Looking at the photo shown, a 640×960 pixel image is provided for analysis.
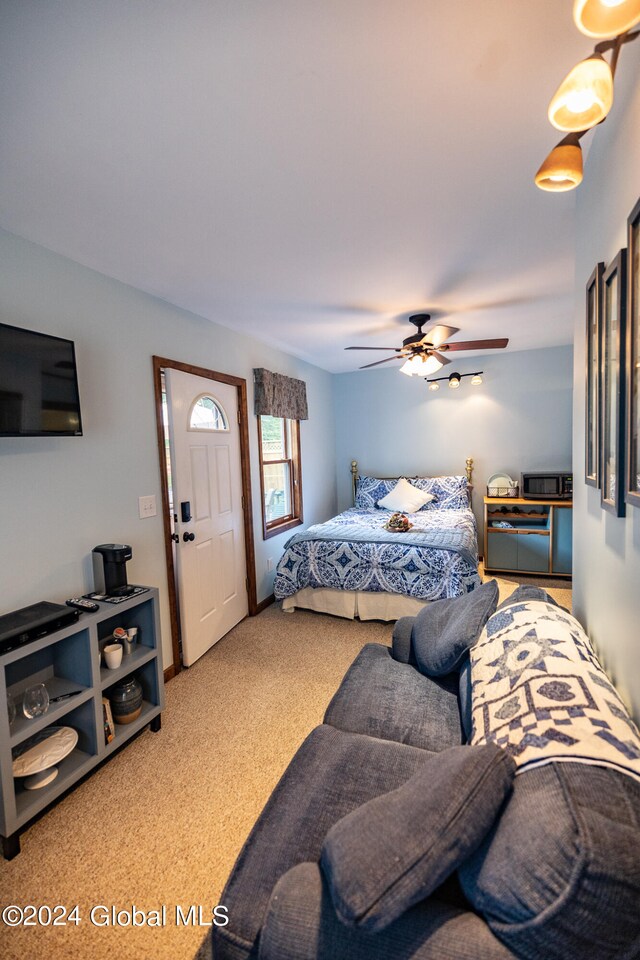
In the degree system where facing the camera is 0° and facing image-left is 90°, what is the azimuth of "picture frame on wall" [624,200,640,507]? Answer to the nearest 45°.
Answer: approximately 90°

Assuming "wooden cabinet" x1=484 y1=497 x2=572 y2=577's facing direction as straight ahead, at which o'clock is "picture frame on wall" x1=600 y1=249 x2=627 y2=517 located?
The picture frame on wall is roughly at 12 o'clock from the wooden cabinet.

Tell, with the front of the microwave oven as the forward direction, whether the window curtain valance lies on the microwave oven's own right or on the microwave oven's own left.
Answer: on the microwave oven's own right

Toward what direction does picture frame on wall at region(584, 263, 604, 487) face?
to the viewer's left

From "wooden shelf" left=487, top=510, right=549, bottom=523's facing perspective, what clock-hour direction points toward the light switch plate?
The light switch plate is roughly at 1 o'clock from the wooden shelf.

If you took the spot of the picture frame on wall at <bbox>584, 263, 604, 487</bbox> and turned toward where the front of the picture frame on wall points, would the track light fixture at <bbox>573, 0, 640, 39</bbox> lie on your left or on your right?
on your left

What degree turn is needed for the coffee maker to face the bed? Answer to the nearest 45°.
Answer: approximately 45° to its left

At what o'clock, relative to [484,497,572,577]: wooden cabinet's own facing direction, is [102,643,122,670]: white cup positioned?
The white cup is roughly at 1 o'clock from the wooden cabinet.

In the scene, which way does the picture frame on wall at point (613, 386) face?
to the viewer's left

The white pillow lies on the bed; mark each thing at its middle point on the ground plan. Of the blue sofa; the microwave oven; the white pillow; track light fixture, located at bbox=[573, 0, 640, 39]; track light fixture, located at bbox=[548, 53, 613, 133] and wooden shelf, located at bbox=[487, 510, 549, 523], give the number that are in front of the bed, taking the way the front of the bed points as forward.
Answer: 3

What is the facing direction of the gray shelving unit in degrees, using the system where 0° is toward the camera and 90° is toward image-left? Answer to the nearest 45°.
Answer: approximately 315°

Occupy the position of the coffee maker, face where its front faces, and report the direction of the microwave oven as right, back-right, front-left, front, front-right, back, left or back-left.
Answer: front-left

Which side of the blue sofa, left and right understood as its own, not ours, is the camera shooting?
left

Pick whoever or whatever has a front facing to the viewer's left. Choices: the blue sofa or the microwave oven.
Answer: the blue sofa

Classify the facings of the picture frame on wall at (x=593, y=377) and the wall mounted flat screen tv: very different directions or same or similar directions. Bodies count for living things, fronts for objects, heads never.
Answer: very different directions
